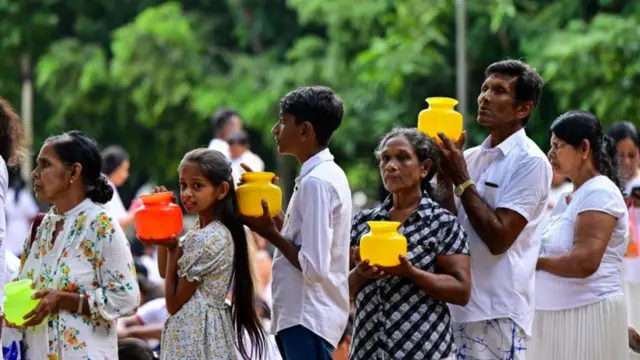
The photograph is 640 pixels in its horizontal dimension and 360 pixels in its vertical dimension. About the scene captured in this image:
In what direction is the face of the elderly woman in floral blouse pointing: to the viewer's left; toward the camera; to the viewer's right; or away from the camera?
to the viewer's left

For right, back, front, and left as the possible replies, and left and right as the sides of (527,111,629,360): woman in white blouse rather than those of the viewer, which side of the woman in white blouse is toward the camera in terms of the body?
left

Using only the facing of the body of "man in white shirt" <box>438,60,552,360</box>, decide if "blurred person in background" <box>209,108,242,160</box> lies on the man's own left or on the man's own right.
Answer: on the man's own right

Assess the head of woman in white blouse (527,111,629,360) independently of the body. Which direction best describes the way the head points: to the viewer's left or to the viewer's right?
to the viewer's left

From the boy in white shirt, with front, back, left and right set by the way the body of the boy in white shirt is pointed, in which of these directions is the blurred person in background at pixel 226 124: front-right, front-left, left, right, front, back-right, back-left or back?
right

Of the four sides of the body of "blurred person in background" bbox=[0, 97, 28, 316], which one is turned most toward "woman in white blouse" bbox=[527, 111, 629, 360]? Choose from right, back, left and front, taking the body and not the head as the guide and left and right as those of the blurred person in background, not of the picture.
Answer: back

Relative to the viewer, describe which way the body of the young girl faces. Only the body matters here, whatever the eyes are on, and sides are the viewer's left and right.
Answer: facing to the left of the viewer

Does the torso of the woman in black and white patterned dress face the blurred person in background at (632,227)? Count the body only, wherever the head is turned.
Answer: no

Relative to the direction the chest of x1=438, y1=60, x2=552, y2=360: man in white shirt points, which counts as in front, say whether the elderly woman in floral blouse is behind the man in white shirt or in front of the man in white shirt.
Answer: in front

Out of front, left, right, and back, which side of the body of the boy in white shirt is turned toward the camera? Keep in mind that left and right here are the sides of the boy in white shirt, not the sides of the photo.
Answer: left

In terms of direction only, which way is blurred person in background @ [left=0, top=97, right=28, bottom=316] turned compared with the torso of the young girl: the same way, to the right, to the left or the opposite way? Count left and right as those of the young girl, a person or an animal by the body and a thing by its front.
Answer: the same way

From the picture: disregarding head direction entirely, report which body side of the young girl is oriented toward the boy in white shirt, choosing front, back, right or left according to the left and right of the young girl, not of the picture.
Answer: back

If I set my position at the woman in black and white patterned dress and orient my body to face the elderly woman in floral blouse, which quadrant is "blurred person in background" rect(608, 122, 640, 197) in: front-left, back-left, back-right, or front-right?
back-right
